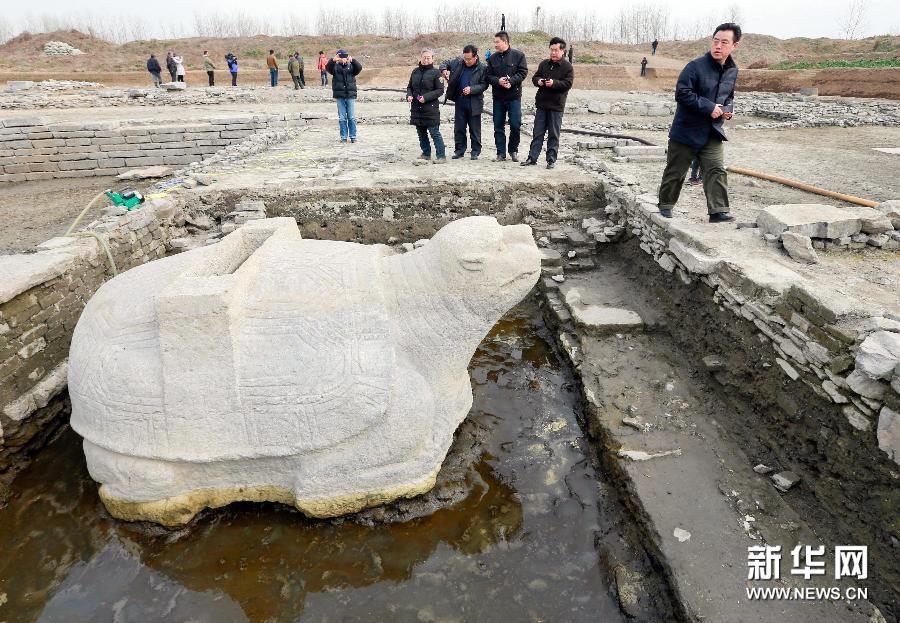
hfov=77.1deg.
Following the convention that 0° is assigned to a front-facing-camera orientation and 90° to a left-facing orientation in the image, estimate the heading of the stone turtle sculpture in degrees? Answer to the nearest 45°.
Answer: approximately 270°

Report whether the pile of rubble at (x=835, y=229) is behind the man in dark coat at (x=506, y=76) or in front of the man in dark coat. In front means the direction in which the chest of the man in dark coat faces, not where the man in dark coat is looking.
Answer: in front

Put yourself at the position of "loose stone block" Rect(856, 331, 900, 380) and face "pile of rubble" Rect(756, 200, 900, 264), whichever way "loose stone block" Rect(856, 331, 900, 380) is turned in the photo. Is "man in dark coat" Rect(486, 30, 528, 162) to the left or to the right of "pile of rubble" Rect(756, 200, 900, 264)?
left

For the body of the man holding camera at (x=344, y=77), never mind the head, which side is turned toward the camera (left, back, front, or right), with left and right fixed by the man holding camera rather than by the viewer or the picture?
front

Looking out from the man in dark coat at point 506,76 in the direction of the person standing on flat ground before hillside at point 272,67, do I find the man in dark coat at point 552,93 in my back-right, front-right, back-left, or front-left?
back-right

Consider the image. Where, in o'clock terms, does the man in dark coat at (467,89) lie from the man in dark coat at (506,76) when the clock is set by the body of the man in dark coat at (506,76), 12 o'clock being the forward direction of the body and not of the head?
the man in dark coat at (467,89) is roughly at 4 o'clock from the man in dark coat at (506,76).

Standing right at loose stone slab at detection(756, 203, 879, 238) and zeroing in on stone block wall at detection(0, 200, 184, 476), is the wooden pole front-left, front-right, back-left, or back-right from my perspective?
back-right

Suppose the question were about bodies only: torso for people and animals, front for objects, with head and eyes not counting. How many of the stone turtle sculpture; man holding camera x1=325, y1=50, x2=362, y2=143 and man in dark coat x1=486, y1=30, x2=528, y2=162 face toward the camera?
2

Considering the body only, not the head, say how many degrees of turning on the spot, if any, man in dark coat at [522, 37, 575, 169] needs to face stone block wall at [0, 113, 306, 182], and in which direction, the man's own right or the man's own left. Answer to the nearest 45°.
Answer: approximately 45° to the man's own right

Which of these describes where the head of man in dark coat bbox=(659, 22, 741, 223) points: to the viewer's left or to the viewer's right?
to the viewer's left

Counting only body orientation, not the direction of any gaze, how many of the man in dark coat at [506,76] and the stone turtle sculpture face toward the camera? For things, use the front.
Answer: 1

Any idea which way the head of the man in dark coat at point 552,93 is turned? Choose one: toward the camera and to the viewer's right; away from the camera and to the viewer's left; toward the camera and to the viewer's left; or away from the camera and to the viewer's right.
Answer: toward the camera and to the viewer's left
